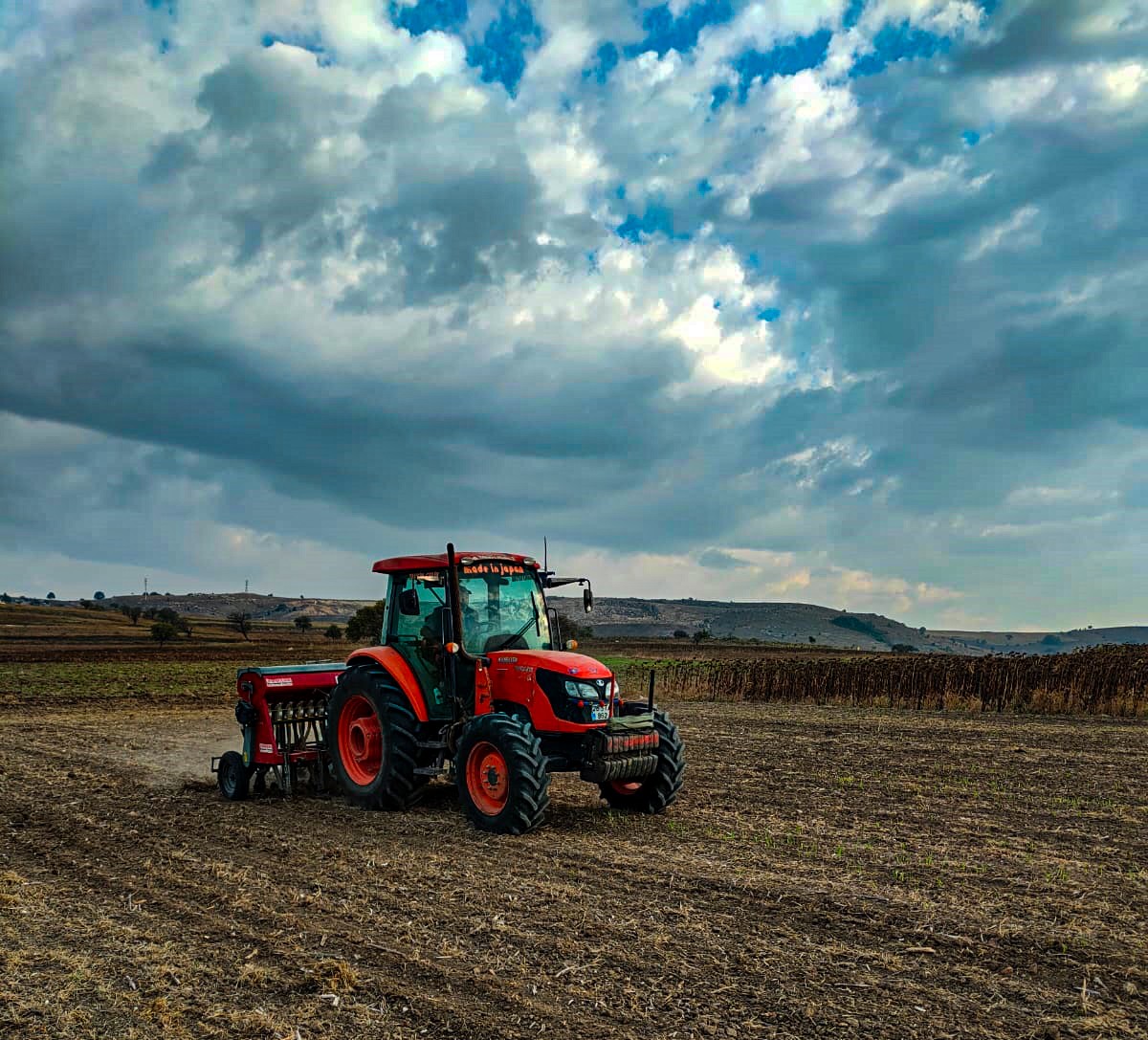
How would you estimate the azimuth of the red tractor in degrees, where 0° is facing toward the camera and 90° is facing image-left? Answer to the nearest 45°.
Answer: approximately 315°
